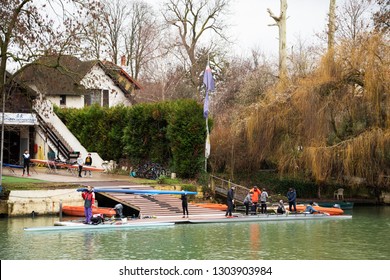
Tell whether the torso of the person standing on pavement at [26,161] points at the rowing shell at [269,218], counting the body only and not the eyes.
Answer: no

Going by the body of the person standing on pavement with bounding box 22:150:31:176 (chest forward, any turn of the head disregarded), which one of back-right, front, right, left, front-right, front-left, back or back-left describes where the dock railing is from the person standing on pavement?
left

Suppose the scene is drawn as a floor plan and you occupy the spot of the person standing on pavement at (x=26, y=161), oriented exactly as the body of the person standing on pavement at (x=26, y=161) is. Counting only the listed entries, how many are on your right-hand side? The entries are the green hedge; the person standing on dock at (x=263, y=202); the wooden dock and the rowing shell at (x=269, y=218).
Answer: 0

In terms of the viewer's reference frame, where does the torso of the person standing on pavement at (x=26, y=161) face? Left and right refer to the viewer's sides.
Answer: facing the viewer

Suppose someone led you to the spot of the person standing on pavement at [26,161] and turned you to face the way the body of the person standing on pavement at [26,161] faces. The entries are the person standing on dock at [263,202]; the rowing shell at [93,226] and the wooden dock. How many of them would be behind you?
0

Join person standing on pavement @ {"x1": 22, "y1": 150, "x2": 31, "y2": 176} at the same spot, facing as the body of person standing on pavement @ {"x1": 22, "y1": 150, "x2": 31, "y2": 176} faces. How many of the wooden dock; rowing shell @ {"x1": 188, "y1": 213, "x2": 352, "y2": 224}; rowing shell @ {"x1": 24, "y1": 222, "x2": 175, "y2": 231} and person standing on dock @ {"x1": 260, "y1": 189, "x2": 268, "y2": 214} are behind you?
0

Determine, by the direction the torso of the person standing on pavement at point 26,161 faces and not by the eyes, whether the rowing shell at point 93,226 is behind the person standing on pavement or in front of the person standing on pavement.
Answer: in front

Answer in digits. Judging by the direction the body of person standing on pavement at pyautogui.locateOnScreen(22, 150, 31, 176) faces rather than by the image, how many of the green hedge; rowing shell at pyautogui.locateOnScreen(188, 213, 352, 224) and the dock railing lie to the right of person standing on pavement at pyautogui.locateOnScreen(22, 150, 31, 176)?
0

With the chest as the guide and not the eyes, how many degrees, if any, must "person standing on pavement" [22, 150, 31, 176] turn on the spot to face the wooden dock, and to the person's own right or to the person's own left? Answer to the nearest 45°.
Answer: approximately 45° to the person's own left

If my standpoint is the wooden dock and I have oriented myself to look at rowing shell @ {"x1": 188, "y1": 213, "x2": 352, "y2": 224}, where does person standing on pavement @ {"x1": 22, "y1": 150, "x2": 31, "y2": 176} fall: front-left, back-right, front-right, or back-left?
back-left
